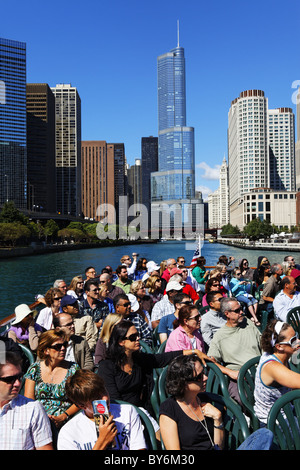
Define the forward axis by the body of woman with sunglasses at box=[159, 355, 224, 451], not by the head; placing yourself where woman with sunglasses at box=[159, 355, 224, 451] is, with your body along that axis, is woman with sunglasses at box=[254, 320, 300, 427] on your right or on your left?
on your left

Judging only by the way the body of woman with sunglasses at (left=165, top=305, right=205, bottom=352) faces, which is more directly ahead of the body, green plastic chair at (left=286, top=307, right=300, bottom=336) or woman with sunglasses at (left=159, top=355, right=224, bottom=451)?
the woman with sunglasses

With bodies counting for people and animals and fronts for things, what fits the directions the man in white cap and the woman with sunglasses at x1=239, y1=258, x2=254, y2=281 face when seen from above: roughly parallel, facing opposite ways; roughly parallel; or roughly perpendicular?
roughly parallel

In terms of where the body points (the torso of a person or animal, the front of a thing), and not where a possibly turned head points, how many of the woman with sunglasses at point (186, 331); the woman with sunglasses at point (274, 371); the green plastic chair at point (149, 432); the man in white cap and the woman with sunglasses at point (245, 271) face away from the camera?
0

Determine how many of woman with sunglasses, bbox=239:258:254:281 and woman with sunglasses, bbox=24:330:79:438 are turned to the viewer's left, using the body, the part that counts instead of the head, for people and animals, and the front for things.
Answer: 0

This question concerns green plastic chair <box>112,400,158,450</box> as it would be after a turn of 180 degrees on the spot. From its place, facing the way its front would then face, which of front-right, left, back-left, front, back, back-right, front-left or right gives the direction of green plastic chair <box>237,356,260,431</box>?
right

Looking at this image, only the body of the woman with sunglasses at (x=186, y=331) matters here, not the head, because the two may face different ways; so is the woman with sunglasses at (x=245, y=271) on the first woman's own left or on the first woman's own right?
on the first woman's own left

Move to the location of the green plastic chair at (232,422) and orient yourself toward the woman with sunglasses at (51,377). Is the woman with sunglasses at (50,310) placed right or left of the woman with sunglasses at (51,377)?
right

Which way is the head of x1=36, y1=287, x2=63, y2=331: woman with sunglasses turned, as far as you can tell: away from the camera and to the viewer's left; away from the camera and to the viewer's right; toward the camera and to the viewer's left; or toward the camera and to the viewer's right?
toward the camera and to the viewer's right

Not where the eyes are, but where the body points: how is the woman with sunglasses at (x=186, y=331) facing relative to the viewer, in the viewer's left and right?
facing the viewer and to the right of the viewer

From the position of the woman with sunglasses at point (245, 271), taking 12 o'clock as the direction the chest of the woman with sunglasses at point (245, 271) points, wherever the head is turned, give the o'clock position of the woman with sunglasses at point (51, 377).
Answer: the woman with sunglasses at point (51, 377) is roughly at 2 o'clock from the woman with sunglasses at point (245, 271).

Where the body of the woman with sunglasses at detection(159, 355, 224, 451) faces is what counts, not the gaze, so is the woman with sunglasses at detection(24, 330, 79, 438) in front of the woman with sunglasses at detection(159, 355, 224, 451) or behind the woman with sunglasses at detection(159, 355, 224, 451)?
behind
